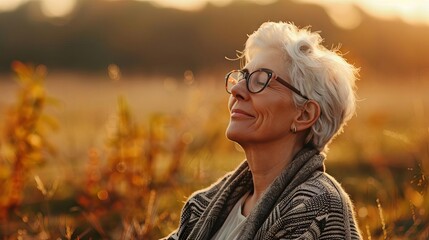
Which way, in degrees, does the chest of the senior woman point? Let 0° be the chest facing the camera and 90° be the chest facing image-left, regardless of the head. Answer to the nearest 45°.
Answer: approximately 45°
